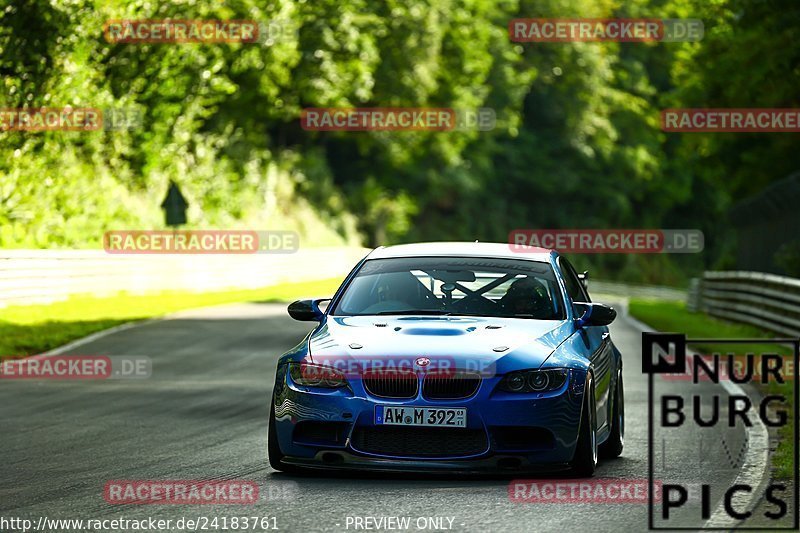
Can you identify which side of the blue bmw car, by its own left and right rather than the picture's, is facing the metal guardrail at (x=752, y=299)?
back

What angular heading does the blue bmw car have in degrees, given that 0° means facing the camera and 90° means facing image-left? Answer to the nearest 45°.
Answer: approximately 0°

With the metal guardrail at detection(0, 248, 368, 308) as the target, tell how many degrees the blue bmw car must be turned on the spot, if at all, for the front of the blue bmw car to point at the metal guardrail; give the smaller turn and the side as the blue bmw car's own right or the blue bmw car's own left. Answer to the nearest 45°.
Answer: approximately 180°

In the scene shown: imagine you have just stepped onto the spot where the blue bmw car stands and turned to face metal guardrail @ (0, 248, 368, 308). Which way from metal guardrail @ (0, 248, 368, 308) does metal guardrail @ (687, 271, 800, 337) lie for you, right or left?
right
